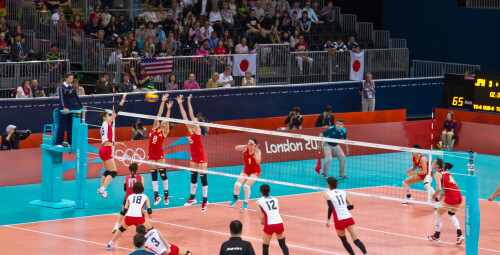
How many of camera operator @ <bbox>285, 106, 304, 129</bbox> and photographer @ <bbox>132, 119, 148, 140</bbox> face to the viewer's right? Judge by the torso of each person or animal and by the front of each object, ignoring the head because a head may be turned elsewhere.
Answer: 0

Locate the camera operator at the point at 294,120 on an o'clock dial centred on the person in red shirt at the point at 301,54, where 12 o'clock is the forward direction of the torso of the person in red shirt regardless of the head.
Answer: The camera operator is roughly at 12 o'clock from the person in red shirt.

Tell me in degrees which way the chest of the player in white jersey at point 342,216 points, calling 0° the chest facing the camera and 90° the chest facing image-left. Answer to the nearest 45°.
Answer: approximately 135°

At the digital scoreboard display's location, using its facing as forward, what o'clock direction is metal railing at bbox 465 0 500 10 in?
The metal railing is roughly at 6 o'clock from the digital scoreboard display.

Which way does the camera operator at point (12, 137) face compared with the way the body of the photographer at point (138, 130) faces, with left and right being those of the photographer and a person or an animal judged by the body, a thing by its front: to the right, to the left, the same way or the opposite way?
to the left

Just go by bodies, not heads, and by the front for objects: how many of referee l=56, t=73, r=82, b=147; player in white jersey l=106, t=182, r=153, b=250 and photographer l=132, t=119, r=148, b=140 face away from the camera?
1

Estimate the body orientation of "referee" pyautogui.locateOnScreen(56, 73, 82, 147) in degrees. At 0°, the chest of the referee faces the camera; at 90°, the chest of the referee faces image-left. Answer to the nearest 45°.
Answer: approximately 315°

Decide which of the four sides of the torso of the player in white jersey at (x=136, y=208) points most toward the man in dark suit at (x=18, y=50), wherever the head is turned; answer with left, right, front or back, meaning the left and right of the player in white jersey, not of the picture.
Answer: front

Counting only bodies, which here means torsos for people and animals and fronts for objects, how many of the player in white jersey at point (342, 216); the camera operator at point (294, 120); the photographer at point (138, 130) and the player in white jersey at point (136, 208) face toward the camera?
2

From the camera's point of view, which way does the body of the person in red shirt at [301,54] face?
toward the camera

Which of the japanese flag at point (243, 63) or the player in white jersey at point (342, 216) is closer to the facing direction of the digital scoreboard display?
the player in white jersey

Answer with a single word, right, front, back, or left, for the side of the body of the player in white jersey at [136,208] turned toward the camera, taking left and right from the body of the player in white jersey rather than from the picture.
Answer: back

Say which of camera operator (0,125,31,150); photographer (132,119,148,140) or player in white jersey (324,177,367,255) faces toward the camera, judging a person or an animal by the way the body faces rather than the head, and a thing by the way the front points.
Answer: the photographer

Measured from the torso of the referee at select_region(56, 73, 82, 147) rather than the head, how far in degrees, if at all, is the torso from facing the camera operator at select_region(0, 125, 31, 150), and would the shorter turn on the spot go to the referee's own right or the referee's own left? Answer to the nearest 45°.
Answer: approximately 180°

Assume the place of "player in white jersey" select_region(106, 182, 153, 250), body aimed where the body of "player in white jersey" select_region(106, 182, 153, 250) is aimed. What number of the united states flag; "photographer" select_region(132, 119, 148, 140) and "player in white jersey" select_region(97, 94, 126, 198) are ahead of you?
3
